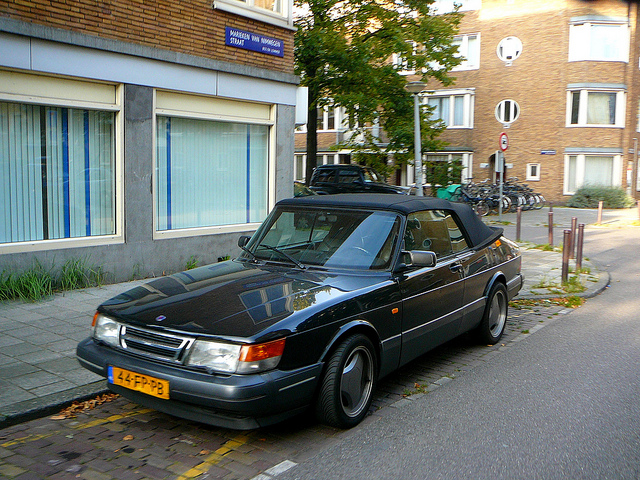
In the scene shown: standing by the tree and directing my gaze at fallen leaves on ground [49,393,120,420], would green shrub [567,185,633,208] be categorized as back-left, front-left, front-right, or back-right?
back-left

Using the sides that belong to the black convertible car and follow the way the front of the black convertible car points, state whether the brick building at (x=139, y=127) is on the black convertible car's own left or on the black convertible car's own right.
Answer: on the black convertible car's own right

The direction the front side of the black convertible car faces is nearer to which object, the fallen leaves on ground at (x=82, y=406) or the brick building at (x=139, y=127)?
the fallen leaves on ground

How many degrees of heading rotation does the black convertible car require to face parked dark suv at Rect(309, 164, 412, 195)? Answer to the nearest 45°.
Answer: approximately 135° to its right

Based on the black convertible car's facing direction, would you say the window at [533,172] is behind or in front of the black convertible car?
behind

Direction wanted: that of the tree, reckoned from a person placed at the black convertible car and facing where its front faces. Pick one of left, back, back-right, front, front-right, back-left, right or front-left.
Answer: back-right

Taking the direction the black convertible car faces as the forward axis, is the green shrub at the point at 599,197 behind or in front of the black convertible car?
behind

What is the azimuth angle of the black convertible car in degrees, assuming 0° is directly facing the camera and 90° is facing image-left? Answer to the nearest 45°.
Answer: approximately 45°
